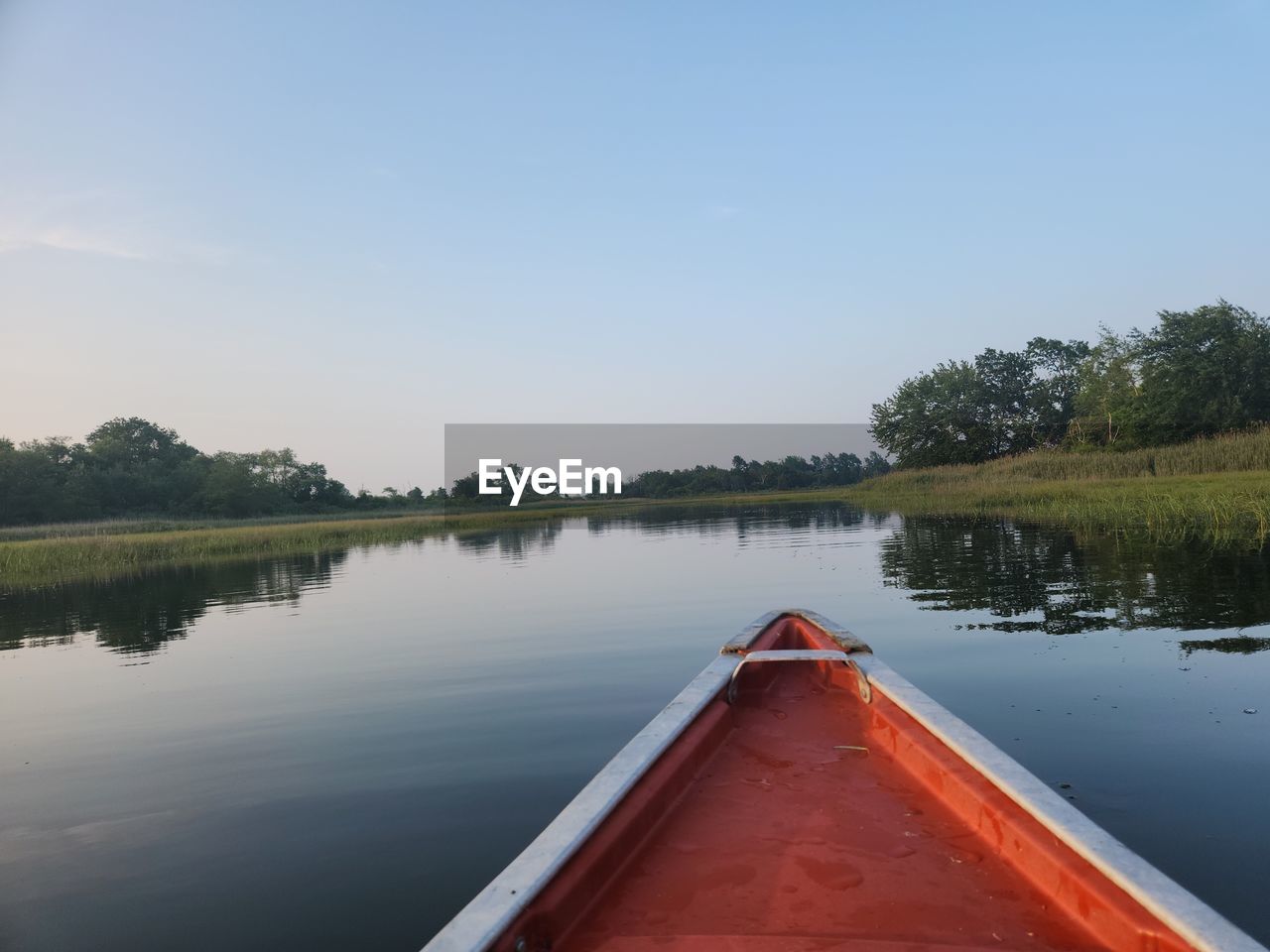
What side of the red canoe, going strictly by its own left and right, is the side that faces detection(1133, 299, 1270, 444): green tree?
front

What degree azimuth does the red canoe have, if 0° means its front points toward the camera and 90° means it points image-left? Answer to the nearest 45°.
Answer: approximately 180°
